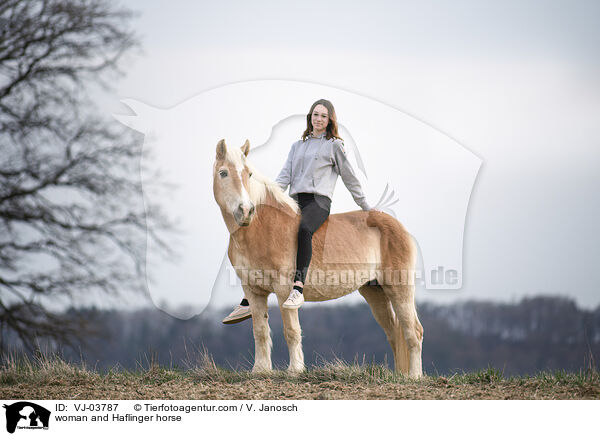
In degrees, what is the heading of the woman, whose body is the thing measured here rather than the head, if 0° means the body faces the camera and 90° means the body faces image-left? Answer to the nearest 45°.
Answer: approximately 45°
